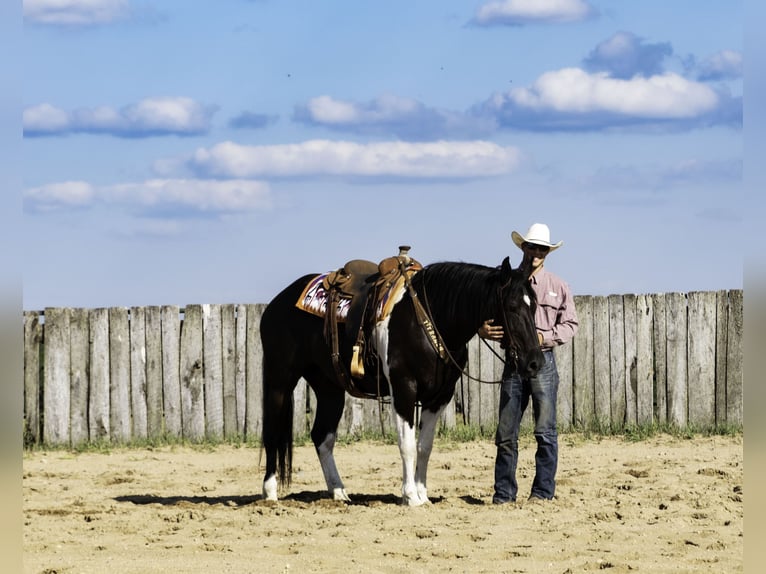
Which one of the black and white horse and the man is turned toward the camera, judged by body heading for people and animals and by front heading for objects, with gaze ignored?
the man

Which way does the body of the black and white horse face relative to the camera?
to the viewer's right

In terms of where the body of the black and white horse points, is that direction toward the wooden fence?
no

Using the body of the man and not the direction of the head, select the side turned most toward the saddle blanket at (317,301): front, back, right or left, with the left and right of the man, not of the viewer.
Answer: right

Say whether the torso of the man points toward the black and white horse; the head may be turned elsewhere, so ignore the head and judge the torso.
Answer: no

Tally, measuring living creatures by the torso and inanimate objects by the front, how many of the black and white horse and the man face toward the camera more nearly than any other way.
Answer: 1

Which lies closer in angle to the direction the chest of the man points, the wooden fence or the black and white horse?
the black and white horse

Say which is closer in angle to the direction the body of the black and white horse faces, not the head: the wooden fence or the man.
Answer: the man

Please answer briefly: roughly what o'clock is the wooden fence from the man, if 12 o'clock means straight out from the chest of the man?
The wooden fence is roughly at 5 o'clock from the man.

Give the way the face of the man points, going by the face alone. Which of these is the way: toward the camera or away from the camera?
toward the camera

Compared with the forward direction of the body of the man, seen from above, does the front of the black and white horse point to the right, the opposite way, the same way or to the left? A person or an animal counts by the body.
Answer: to the left

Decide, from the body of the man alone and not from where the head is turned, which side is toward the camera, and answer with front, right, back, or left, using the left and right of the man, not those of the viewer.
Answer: front
